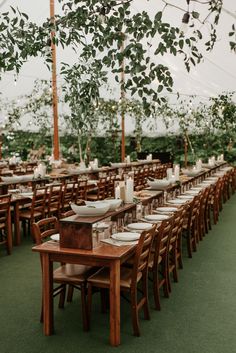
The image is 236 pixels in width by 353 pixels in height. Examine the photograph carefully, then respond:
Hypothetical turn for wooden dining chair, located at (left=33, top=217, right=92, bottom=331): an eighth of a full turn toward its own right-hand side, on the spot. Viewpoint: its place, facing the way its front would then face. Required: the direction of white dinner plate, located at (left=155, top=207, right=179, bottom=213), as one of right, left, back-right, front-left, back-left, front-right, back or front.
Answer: back-left

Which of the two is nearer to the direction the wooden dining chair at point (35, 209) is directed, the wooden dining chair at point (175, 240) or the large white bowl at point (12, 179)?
the large white bowl

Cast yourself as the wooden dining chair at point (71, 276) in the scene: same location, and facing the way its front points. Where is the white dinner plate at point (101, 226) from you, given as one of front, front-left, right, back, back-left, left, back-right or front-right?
left

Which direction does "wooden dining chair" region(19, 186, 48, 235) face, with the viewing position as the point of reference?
facing away from the viewer and to the left of the viewer

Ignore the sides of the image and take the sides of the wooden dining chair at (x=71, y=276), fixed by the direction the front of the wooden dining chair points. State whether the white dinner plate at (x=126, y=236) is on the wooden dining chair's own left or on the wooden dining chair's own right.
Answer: on the wooden dining chair's own left

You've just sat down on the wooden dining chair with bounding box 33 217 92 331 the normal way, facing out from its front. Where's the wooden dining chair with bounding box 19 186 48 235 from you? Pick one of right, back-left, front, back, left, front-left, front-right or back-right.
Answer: back-left

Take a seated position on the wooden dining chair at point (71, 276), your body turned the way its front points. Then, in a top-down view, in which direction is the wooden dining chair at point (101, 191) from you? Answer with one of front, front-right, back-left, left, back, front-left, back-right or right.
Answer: back-left

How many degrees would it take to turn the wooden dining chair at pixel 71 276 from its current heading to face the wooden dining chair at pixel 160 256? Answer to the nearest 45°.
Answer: approximately 45° to its left
